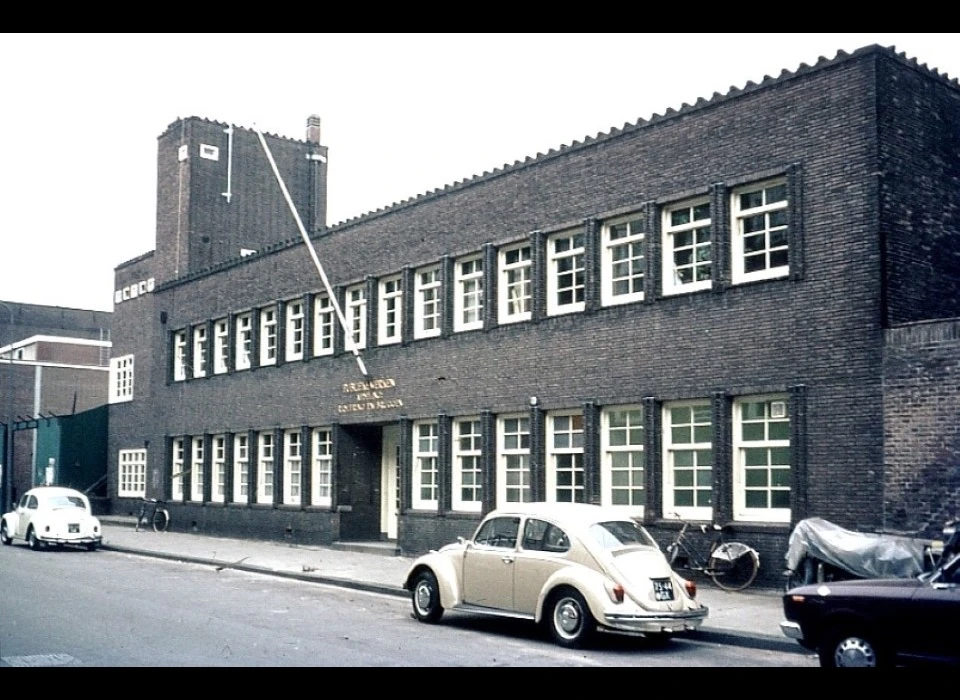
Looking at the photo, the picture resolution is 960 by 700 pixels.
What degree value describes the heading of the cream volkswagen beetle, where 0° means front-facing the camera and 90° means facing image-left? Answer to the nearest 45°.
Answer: approximately 135°

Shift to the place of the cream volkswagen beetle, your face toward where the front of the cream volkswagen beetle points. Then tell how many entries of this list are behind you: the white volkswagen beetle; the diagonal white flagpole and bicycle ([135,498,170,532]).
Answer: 0

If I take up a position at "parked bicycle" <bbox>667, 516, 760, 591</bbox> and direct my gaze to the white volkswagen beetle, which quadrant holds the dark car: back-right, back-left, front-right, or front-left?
back-left

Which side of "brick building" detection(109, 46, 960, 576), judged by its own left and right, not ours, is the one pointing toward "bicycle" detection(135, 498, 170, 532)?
right

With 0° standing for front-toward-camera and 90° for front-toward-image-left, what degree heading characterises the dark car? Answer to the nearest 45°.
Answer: approximately 90°

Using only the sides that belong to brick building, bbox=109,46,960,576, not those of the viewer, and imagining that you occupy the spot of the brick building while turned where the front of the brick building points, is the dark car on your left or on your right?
on your left

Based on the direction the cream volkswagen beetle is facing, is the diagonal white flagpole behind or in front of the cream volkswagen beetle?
in front

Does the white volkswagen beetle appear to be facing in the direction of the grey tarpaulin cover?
no

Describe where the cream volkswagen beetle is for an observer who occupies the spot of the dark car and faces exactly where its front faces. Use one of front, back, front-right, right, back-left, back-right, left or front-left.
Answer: front-right

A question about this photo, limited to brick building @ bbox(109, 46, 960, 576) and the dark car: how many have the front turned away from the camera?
0

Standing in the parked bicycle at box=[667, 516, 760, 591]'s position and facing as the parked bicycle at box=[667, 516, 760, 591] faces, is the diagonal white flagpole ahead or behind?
ahead
